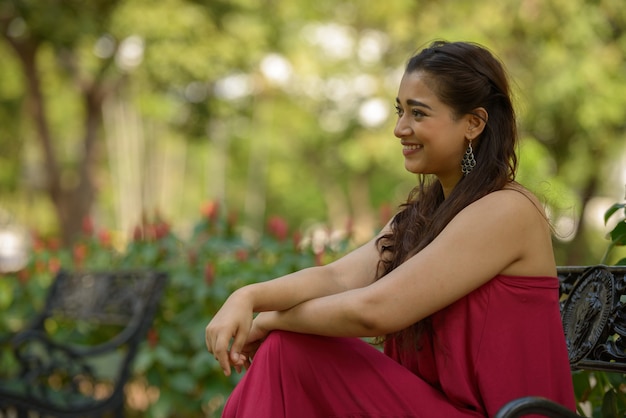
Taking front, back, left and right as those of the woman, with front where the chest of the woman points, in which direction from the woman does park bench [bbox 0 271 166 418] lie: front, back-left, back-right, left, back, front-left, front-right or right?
front-right

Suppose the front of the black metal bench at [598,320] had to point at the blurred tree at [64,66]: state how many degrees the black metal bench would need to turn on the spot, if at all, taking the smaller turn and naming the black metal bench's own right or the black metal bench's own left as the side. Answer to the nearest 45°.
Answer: approximately 90° to the black metal bench's own right

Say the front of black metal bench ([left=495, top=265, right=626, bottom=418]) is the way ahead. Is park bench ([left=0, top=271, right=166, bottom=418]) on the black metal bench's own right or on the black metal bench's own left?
on the black metal bench's own right

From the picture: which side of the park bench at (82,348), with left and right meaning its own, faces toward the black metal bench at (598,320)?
left

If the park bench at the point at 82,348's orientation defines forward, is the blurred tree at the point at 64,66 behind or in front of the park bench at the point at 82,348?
behind

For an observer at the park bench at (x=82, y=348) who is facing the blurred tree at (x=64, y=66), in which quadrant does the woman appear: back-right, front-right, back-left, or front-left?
back-right

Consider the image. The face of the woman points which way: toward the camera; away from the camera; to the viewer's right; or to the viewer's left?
to the viewer's left

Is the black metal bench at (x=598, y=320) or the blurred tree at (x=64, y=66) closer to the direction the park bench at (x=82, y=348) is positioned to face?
the black metal bench

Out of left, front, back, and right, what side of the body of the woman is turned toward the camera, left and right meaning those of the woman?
left

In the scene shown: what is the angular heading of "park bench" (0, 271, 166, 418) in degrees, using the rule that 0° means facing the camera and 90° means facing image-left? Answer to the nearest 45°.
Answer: approximately 45°

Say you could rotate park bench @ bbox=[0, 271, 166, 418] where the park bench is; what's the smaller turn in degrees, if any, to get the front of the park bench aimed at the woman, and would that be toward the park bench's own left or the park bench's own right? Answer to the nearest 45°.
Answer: approximately 45° to the park bench's own left

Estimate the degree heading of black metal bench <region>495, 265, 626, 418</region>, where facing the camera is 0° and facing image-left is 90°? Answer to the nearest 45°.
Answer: approximately 45°
